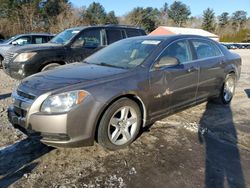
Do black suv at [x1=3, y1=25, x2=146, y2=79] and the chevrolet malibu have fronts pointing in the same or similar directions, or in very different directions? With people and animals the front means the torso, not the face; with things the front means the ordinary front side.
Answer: same or similar directions

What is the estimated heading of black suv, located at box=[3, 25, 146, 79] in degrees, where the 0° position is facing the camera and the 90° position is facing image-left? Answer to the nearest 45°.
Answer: approximately 45°

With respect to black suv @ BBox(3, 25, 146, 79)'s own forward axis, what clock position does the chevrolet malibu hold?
The chevrolet malibu is roughly at 10 o'clock from the black suv.

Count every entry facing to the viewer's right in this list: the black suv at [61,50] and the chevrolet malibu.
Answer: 0

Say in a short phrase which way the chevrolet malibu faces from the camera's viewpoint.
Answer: facing the viewer and to the left of the viewer

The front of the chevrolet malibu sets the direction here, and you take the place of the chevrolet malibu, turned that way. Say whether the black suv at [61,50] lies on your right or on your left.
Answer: on your right
